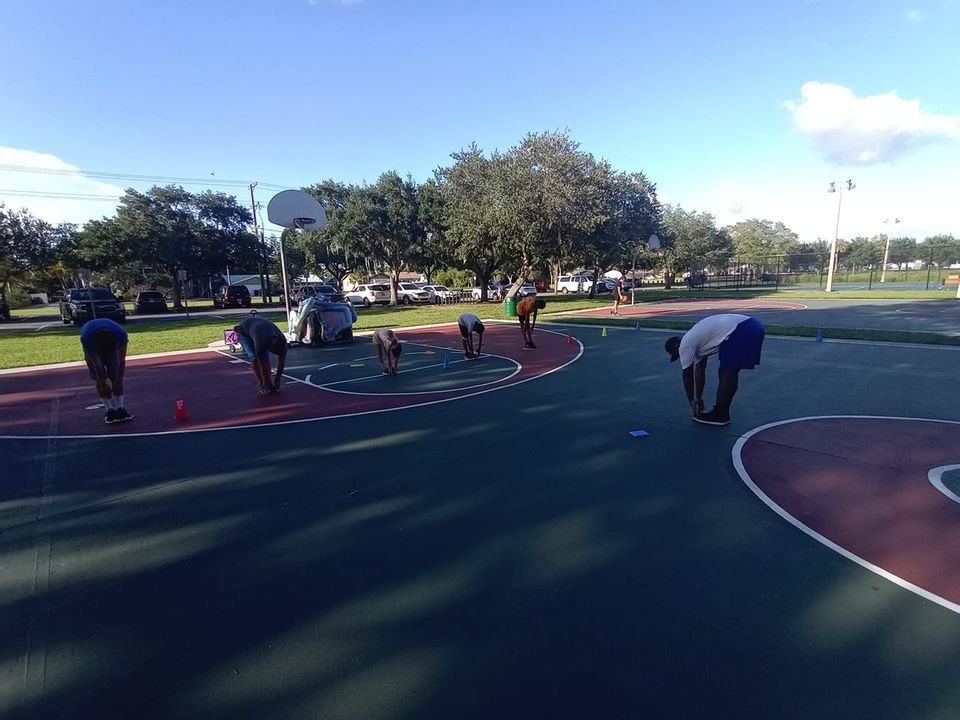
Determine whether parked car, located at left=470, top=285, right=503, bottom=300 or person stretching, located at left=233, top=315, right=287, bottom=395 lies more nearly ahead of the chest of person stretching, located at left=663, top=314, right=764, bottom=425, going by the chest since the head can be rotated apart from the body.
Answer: the person stretching

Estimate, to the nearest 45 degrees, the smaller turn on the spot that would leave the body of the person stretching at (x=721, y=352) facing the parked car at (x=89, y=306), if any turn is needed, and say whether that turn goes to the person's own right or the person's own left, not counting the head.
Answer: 0° — they already face it

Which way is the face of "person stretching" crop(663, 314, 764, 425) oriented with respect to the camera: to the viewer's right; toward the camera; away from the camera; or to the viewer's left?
to the viewer's left

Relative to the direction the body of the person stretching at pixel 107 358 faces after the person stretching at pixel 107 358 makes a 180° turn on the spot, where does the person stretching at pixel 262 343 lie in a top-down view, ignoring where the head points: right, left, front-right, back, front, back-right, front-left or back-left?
right

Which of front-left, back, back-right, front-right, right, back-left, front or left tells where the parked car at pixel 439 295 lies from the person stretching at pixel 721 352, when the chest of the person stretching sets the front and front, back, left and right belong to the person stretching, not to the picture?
front-right

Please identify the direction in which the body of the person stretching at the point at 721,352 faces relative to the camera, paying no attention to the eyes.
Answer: to the viewer's left

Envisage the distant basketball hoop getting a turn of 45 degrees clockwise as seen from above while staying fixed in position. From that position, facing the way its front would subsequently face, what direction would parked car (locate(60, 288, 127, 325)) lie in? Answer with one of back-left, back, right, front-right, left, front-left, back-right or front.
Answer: back-right

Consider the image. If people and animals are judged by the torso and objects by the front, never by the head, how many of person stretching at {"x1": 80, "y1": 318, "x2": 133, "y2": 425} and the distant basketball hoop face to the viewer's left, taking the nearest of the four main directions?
0

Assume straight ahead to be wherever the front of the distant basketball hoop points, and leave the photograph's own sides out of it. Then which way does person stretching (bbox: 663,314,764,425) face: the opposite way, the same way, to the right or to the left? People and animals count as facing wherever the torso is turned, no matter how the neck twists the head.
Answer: the opposite way
